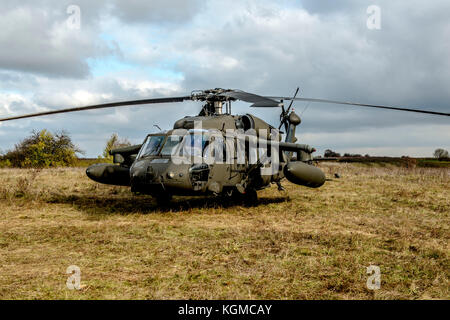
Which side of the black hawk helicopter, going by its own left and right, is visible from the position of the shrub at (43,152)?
right

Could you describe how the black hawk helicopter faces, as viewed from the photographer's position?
facing the viewer and to the left of the viewer
